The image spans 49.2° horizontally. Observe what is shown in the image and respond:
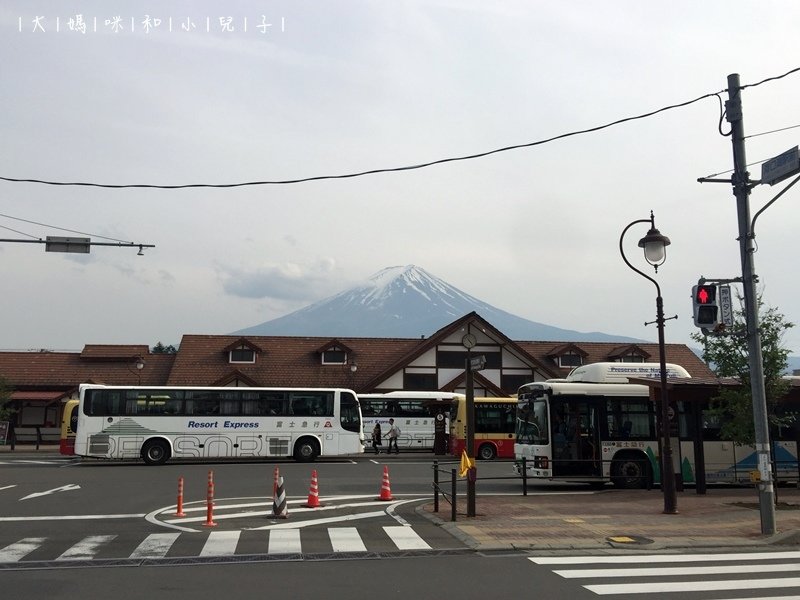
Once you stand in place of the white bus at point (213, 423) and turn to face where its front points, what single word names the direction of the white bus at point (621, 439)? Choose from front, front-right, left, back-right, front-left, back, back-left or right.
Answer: front-right

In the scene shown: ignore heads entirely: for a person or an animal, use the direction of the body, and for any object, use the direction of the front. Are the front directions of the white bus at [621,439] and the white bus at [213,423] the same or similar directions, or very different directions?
very different directions

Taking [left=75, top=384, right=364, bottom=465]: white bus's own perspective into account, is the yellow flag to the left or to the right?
on its right

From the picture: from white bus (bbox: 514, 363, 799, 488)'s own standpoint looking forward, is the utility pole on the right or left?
on its left

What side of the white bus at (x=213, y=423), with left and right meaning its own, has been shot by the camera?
right

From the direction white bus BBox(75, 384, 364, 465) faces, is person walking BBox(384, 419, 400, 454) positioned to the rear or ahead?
ahead
